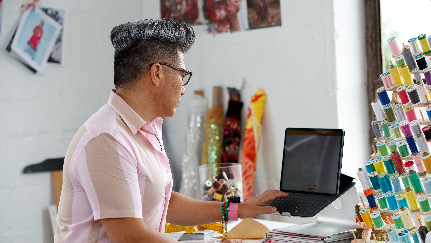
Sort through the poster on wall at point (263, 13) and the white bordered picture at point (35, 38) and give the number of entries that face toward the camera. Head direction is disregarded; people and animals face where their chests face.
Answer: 2

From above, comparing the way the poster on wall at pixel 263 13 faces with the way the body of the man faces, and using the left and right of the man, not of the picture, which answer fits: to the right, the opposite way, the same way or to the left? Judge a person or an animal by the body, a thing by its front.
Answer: to the right

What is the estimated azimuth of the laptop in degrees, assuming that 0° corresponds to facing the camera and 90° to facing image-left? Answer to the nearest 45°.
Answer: approximately 45°

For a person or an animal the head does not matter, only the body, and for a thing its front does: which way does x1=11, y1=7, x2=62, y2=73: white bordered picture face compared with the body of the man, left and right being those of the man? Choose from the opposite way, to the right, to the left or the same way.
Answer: to the right

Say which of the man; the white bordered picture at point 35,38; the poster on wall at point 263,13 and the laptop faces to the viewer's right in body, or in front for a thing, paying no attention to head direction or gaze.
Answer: the man

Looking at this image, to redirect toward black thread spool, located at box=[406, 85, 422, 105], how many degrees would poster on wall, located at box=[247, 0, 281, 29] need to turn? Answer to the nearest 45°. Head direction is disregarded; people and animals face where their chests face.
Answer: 0° — it already faces it

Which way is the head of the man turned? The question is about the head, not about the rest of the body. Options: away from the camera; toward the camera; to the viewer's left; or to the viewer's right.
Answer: to the viewer's right
